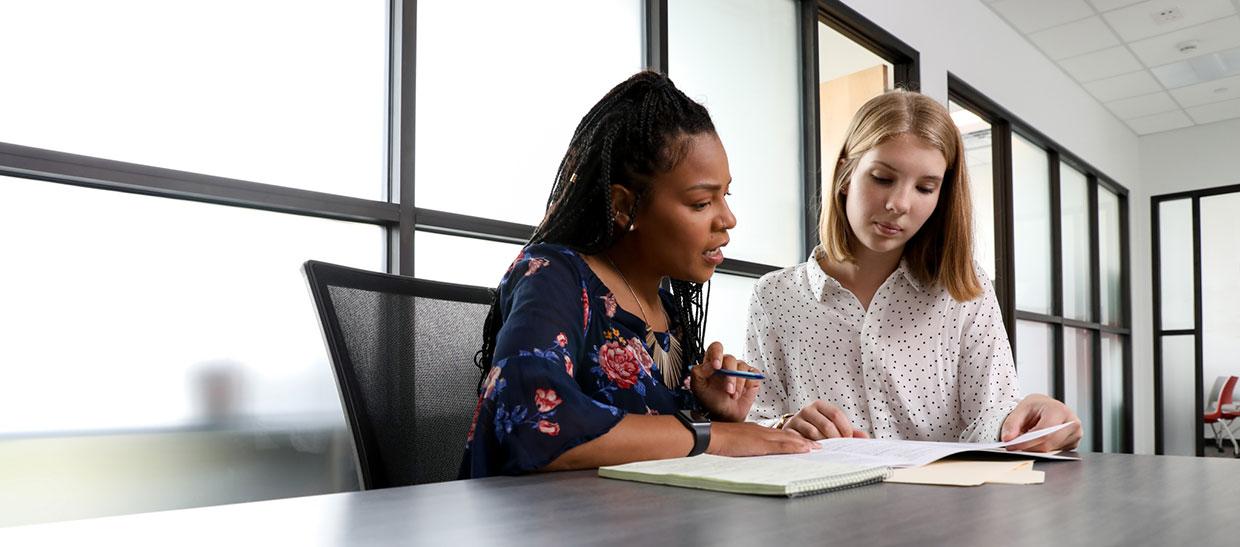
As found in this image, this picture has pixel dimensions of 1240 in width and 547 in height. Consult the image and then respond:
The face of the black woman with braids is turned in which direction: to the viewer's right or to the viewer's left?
to the viewer's right

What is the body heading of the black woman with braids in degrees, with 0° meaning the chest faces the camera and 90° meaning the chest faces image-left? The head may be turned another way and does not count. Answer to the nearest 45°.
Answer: approximately 315°

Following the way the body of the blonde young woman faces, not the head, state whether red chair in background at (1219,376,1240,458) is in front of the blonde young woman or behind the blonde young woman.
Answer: behind

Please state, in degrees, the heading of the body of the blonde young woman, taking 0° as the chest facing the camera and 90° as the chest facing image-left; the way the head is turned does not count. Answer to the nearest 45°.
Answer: approximately 0°
